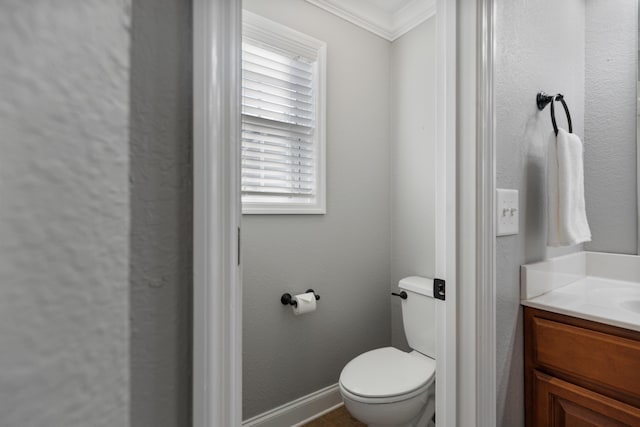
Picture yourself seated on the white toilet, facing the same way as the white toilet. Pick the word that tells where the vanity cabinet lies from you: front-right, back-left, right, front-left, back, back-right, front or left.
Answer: left

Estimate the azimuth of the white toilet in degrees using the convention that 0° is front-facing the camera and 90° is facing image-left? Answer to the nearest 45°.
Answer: approximately 45°

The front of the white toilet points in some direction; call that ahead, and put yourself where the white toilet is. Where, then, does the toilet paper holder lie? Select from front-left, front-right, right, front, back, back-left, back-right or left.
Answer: front-right
